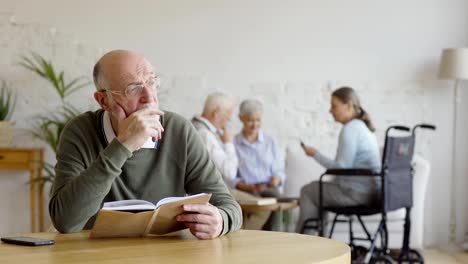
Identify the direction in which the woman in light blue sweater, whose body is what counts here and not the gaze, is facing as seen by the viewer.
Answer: to the viewer's left

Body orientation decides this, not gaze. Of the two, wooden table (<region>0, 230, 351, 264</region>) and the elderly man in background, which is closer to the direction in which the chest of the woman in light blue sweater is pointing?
the elderly man in background

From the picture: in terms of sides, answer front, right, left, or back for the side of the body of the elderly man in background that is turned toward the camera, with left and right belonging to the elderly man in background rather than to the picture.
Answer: right

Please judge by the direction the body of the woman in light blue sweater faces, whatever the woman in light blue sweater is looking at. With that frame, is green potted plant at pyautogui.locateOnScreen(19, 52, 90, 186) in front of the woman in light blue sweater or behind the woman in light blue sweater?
in front

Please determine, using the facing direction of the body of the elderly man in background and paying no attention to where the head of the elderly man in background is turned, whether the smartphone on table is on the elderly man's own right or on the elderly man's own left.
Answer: on the elderly man's own right

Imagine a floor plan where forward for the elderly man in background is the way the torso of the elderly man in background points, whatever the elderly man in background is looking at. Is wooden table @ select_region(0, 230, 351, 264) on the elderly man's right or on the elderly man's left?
on the elderly man's right

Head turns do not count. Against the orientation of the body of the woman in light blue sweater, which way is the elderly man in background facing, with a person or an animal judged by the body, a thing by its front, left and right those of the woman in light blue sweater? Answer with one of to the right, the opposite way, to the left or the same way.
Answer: the opposite way

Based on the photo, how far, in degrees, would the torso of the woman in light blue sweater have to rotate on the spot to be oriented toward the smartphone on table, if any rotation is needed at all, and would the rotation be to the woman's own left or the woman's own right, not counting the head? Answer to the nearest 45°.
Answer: approximately 90° to the woman's own left

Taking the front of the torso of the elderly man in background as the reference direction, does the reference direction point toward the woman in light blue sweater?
yes

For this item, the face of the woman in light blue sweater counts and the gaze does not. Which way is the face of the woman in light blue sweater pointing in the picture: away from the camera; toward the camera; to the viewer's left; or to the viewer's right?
to the viewer's left

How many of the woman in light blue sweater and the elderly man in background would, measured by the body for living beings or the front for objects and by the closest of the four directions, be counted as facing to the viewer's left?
1

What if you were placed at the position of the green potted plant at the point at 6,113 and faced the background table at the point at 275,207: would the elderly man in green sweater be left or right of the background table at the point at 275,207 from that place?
right
